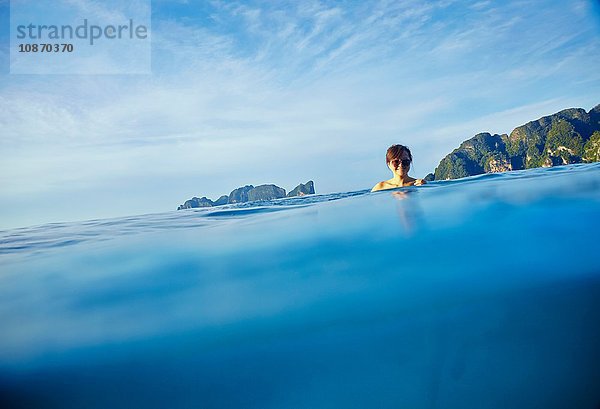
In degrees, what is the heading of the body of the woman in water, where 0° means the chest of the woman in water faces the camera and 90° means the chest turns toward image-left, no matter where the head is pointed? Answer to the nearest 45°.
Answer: approximately 0°
